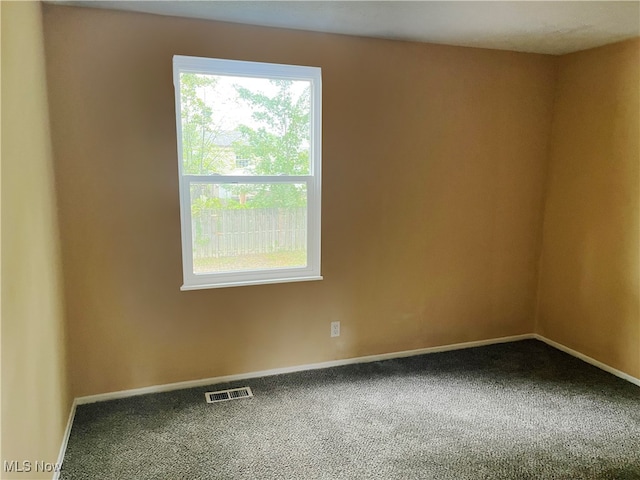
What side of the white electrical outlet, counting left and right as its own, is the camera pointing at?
front
